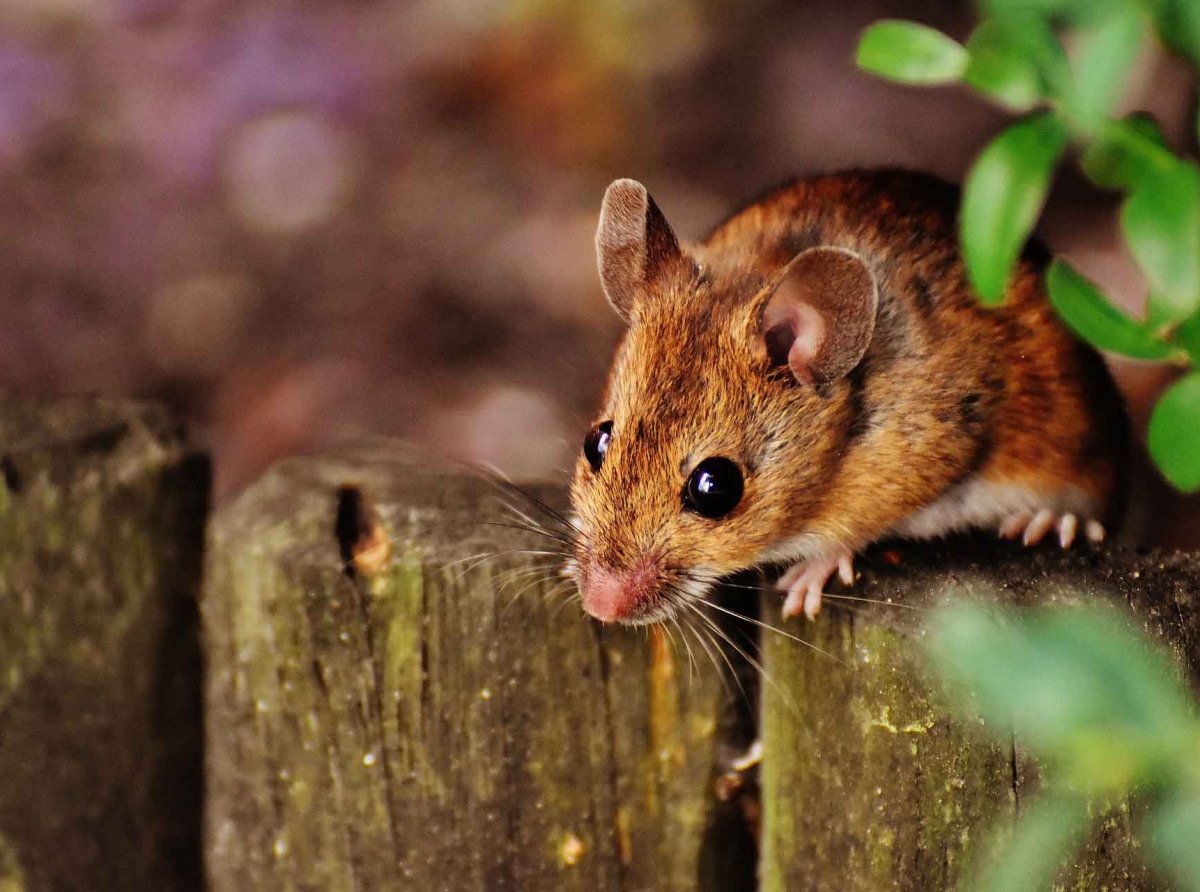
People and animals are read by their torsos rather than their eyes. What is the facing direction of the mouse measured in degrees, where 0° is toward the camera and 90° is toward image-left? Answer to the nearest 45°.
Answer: approximately 45°

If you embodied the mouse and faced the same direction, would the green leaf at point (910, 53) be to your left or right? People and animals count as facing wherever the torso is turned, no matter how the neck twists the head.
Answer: on your left

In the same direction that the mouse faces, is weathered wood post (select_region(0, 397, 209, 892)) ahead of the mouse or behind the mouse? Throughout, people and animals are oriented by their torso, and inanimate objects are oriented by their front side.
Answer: ahead
